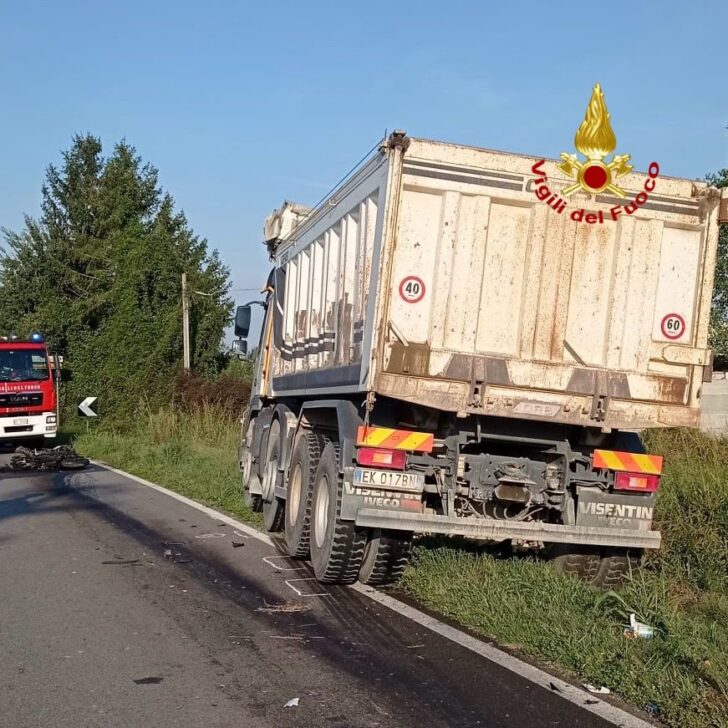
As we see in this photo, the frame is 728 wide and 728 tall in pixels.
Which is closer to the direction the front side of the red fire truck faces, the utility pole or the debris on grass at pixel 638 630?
the debris on grass

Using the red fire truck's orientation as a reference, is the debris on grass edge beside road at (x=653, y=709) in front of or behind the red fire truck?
in front

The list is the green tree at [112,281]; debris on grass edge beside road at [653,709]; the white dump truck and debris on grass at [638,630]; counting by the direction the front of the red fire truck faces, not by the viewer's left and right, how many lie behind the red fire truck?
1

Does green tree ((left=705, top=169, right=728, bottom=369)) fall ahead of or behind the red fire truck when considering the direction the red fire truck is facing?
ahead

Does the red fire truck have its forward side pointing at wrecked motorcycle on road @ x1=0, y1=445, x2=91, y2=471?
yes

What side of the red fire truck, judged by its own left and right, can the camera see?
front

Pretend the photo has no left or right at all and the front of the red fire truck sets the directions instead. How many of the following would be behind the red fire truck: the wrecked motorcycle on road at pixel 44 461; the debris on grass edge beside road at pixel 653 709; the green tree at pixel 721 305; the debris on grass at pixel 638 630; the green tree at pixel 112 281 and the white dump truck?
1

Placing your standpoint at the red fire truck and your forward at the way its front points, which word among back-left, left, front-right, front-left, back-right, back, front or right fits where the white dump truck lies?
front

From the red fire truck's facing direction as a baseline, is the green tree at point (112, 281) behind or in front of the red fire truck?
behind

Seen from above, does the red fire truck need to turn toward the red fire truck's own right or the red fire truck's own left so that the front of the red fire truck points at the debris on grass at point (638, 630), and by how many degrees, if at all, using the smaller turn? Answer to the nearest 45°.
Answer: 0° — it already faces it
